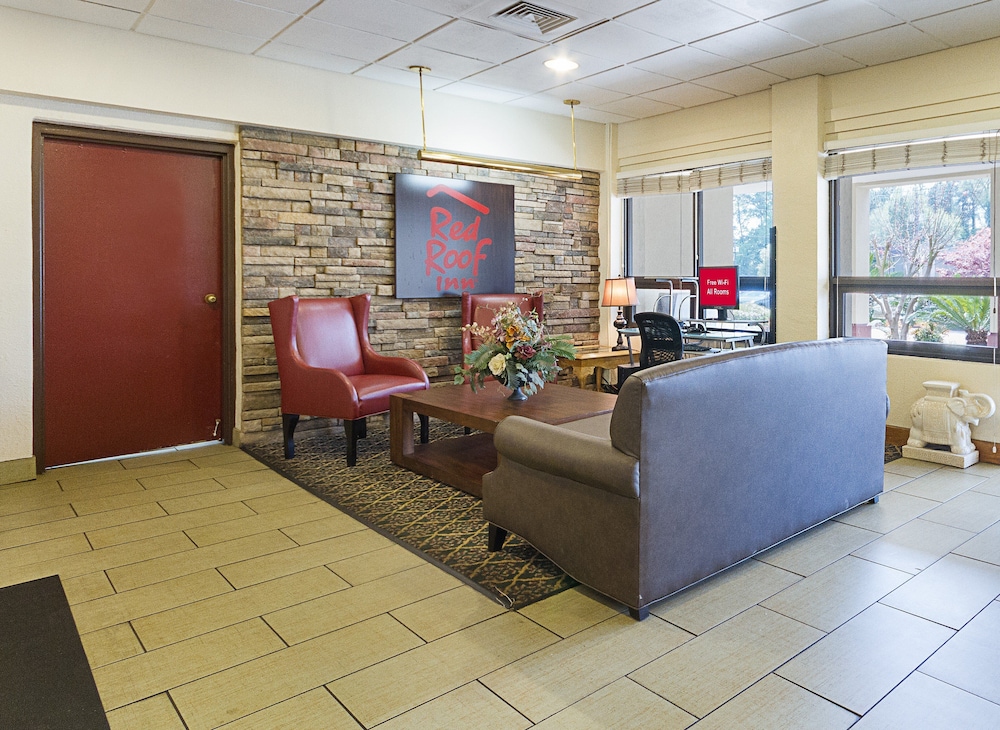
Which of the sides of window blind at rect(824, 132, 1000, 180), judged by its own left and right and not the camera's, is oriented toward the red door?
front

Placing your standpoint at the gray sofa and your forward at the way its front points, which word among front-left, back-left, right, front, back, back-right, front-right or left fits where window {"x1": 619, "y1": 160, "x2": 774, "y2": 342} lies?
front-right

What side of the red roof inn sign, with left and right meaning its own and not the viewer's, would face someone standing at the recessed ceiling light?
front

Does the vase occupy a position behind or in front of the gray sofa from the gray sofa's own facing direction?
in front

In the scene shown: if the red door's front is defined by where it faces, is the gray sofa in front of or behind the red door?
in front

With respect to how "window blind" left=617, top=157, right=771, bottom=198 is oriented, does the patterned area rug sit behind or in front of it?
in front

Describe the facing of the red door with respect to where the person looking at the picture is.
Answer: facing the viewer and to the right of the viewer

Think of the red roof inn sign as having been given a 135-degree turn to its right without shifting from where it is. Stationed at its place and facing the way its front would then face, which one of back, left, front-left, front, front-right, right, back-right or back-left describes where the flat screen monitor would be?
back

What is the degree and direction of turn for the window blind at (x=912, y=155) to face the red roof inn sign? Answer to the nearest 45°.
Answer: approximately 45° to its right
